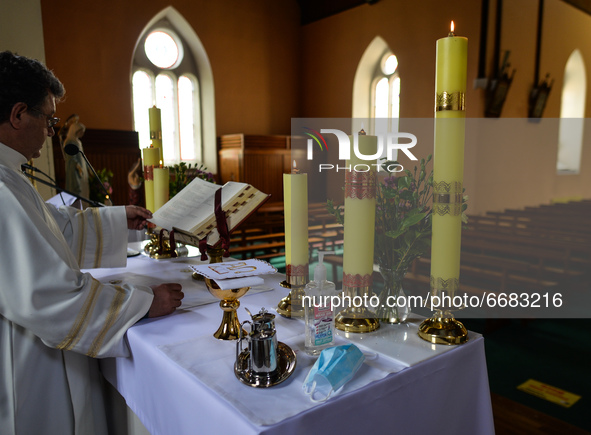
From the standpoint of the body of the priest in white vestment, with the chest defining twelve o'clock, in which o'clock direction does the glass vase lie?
The glass vase is roughly at 1 o'clock from the priest in white vestment.

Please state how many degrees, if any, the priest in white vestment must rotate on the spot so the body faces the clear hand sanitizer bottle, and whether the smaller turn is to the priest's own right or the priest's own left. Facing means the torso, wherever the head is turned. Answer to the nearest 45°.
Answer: approximately 45° to the priest's own right

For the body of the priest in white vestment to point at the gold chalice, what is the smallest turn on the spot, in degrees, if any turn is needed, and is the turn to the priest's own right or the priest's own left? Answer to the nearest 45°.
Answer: approximately 45° to the priest's own right

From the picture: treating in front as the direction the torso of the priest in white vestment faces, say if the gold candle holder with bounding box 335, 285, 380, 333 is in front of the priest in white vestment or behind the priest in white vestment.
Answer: in front

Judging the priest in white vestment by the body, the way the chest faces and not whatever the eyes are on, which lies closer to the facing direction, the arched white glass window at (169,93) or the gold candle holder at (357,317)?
the gold candle holder

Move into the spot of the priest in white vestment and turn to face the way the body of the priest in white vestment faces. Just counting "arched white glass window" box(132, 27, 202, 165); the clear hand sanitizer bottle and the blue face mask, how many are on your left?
1

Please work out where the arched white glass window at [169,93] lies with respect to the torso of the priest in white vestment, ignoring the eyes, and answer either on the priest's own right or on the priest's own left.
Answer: on the priest's own left

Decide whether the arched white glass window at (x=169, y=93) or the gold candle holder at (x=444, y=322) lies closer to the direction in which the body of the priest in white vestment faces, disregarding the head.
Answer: the gold candle holder

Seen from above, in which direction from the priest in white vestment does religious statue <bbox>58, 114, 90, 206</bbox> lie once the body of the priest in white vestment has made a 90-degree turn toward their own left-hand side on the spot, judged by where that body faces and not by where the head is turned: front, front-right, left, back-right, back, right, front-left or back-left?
front

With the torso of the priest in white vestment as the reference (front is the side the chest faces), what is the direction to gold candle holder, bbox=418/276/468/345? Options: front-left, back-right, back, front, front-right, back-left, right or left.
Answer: front-right

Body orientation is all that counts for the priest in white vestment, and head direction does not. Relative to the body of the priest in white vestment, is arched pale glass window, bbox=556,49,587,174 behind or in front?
in front

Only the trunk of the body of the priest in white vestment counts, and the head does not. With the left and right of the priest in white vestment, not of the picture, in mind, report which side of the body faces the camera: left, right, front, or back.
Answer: right

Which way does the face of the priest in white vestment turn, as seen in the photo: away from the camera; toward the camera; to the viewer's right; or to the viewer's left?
to the viewer's right

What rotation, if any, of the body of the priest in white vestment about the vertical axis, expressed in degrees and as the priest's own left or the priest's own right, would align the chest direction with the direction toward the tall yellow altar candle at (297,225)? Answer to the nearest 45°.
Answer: approximately 45° to the priest's own right

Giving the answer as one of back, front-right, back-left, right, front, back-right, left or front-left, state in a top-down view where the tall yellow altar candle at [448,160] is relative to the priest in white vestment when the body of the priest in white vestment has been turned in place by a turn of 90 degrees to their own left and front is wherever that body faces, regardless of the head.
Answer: back-right

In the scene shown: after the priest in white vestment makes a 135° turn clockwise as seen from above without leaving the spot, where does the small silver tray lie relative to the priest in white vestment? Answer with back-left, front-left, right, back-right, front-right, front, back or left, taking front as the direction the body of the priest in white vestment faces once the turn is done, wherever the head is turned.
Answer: left

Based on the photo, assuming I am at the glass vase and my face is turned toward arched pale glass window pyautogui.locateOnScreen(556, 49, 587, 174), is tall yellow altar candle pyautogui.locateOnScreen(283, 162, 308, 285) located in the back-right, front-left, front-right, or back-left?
back-left
